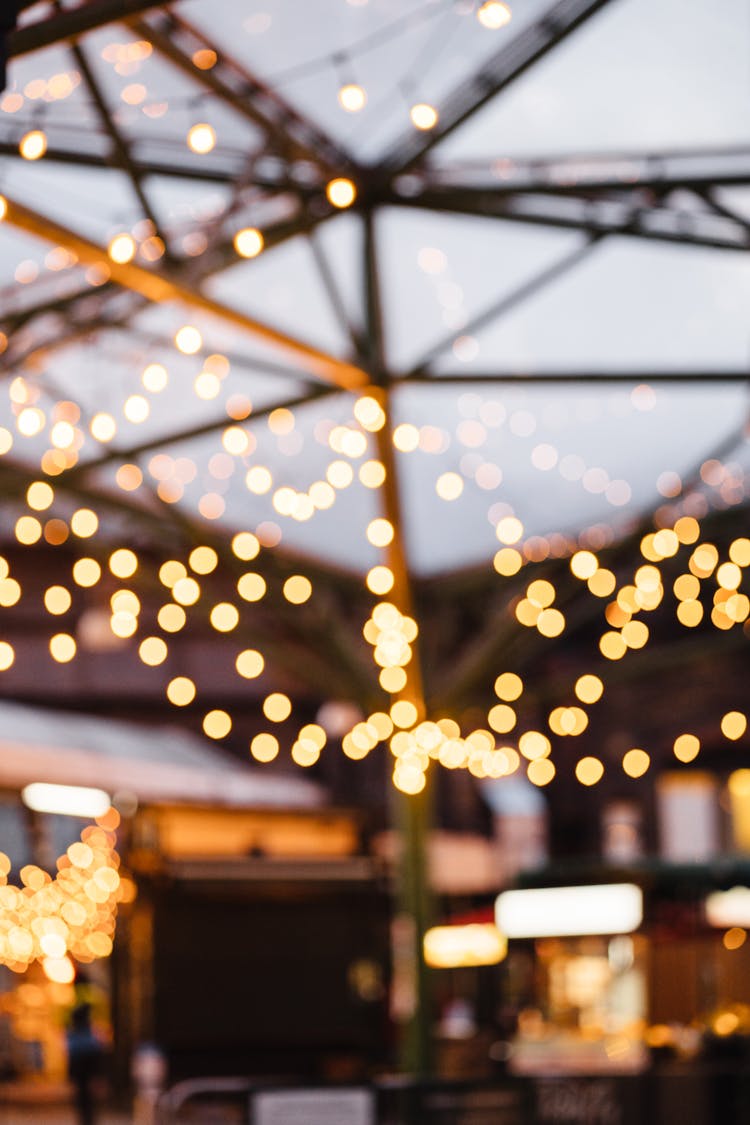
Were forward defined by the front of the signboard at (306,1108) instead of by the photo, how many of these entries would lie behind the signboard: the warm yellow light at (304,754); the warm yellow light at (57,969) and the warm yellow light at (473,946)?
3

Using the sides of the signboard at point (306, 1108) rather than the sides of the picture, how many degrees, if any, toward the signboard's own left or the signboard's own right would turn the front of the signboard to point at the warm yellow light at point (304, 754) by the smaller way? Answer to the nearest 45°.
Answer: approximately 180°

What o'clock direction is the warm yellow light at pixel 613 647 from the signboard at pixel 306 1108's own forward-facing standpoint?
The warm yellow light is roughly at 7 o'clock from the signboard.

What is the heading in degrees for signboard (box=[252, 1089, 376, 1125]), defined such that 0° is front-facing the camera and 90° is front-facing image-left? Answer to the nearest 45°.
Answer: approximately 0°

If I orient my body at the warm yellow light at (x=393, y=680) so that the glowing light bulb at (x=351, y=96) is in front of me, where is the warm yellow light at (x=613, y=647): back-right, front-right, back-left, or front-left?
back-left
